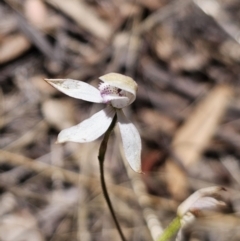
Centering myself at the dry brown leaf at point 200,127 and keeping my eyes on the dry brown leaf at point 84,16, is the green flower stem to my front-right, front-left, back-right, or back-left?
back-left

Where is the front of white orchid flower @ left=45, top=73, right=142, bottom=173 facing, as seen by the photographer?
facing the viewer and to the left of the viewer

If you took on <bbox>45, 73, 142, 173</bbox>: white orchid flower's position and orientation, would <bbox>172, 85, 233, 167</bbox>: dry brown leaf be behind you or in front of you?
behind
